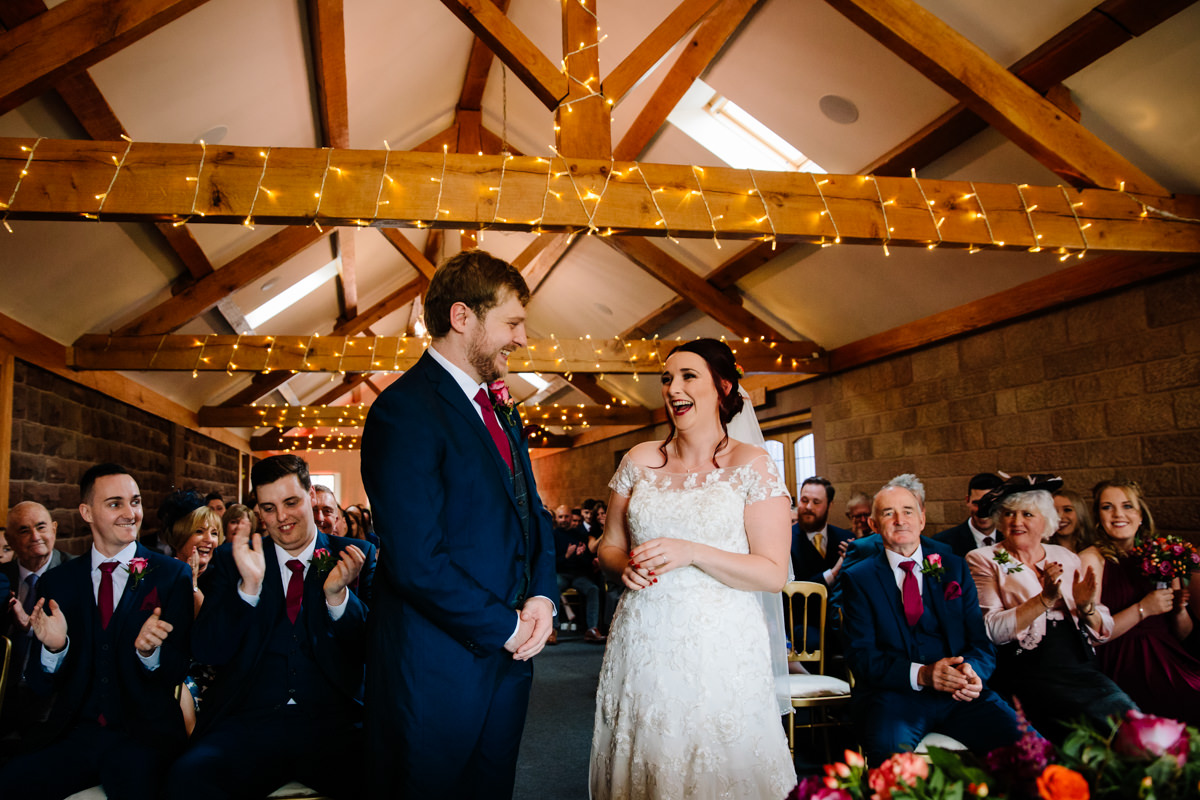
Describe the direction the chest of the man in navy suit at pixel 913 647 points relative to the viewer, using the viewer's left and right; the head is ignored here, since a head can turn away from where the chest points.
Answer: facing the viewer

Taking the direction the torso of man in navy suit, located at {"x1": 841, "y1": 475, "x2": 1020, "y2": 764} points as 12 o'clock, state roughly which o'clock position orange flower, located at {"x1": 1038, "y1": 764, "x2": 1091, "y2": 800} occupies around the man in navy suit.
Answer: The orange flower is roughly at 12 o'clock from the man in navy suit.

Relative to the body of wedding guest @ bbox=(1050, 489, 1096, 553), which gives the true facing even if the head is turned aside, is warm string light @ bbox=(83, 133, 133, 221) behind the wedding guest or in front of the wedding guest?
in front

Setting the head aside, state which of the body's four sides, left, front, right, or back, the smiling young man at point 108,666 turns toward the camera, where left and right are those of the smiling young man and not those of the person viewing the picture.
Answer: front

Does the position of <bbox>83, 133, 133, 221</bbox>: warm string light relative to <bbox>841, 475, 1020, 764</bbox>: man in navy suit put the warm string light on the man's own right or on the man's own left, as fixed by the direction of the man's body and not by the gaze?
on the man's own right

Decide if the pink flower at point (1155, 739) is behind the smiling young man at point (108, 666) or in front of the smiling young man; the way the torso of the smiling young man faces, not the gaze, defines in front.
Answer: in front

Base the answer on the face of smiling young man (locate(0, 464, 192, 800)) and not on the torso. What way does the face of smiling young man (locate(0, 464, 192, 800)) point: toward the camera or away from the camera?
toward the camera

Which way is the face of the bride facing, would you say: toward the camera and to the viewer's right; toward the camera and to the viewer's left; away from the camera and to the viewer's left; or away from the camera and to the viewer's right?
toward the camera and to the viewer's left

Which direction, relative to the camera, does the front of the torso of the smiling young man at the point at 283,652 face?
toward the camera

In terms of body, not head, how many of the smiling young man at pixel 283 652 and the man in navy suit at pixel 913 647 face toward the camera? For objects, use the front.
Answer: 2
